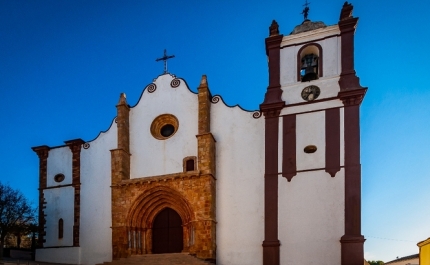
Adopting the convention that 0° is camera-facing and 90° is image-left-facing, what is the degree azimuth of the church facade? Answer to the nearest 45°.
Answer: approximately 0°

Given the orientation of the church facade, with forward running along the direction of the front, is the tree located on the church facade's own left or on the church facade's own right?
on the church facade's own right
